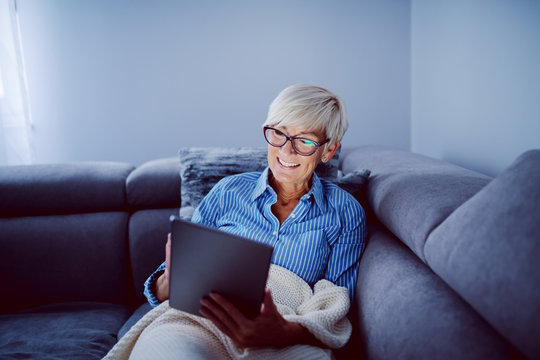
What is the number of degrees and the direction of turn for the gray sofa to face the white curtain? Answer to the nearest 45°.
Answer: approximately 135° to its right

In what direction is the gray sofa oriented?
toward the camera

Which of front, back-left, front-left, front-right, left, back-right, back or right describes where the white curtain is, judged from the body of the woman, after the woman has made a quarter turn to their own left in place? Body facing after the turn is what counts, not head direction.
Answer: back

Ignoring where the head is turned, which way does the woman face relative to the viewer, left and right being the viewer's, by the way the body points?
facing the viewer and to the left of the viewer

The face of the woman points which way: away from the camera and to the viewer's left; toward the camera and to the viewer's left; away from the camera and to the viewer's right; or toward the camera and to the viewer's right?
toward the camera and to the viewer's left
